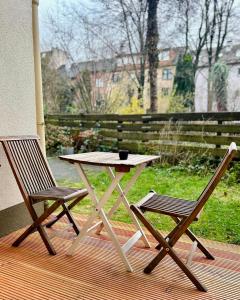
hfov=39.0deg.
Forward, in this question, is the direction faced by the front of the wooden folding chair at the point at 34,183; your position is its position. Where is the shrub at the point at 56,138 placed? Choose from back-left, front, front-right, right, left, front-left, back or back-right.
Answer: back-left

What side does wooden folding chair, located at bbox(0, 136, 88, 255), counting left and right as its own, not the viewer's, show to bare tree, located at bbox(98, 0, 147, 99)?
left

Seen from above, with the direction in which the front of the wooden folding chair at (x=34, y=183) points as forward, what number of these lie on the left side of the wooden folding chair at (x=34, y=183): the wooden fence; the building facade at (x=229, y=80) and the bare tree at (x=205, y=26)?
3

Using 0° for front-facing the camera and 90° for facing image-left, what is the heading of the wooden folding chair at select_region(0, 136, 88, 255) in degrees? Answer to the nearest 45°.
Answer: approximately 315°

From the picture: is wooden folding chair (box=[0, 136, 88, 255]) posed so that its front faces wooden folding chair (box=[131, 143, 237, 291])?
yes

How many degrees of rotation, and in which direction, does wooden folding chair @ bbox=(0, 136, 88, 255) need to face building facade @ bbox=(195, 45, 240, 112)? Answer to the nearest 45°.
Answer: approximately 90° to its left

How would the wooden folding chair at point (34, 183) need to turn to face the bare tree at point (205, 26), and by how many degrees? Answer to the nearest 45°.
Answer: approximately 90° to its left

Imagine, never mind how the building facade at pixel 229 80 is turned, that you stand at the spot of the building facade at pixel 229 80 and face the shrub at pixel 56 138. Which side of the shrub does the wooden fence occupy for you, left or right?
left

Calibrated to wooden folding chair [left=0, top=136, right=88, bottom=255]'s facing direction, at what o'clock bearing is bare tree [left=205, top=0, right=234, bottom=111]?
The bare tree is roughly at 9 o'clock from the wooden folding chair.
